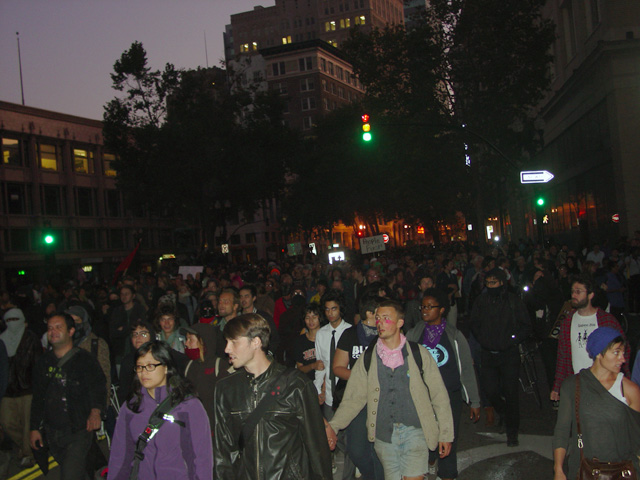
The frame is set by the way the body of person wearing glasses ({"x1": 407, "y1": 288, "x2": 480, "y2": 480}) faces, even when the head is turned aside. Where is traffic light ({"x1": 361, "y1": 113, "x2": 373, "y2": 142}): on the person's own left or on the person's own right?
on the person's own right

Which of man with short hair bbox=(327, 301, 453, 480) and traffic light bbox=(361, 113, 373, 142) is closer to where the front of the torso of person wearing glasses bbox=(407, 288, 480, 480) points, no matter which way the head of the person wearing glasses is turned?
the man with short hair

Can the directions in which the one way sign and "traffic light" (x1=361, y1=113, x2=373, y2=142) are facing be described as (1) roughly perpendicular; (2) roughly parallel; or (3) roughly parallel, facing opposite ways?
roughly parallel

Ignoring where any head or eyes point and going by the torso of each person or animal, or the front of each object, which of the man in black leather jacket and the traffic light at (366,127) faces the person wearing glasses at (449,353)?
the traffic light

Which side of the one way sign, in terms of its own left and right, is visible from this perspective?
front

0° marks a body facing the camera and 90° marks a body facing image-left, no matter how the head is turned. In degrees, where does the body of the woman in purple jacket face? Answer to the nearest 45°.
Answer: approximately 45°

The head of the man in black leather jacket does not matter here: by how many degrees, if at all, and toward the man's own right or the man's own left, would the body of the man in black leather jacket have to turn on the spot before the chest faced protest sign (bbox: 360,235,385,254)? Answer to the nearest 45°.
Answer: approximately 135° to the man's own right

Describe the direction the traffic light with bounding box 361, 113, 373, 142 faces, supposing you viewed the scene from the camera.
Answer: facing the viewer

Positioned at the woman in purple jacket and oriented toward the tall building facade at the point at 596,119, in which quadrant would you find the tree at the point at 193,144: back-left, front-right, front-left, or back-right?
front-left

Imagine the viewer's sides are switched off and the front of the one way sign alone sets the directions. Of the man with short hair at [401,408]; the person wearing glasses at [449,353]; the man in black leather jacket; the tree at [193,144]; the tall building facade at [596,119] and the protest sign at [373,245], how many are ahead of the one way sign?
3

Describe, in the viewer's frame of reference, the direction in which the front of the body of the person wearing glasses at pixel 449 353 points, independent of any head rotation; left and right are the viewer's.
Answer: facing the viewer and to the left of the viewer

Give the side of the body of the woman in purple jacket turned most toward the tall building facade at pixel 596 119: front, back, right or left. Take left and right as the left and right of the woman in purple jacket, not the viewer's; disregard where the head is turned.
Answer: back

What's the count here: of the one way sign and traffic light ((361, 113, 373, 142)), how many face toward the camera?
2
